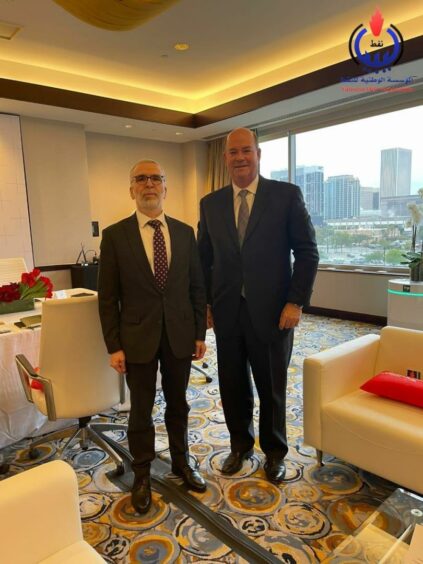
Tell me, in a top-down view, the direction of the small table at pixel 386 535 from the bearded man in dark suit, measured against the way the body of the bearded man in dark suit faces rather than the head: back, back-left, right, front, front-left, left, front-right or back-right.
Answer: front-left

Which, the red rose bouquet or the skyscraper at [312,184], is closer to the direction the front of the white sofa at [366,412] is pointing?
the red rose bouquet

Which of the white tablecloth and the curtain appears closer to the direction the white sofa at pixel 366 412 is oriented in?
the white tablecloth

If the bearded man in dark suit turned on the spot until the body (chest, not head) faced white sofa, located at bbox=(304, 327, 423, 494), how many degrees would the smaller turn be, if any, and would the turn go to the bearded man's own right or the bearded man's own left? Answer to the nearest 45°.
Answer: approximately 90° to the bearded man's own left

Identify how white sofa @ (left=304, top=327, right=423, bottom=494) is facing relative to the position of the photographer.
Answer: facing the viewer and to the left of the viewer

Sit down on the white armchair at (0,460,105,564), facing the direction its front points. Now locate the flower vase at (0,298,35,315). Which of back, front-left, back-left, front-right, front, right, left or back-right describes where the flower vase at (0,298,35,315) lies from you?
back-left

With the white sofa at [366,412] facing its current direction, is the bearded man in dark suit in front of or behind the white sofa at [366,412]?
in front

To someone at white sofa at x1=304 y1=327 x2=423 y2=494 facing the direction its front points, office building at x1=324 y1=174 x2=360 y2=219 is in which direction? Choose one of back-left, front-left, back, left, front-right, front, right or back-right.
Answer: back-right

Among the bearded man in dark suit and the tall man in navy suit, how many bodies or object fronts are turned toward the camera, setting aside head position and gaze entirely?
2

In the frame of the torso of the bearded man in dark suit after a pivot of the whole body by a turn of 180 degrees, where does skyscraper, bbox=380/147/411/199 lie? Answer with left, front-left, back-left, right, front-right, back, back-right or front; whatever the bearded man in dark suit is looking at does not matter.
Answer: front-right
